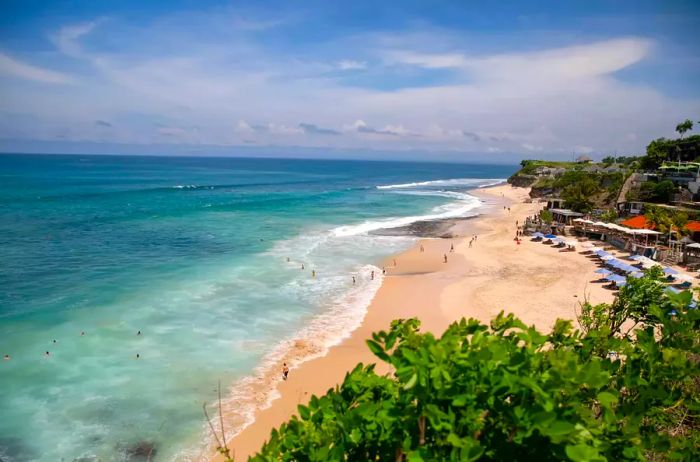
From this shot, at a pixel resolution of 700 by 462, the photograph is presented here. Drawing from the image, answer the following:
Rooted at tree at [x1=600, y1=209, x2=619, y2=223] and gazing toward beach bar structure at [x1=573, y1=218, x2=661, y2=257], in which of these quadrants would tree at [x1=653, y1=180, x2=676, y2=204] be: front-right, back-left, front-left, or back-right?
back-left

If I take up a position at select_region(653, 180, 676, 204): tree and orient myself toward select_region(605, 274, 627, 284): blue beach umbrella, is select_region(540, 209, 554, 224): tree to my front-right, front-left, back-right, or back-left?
front-right

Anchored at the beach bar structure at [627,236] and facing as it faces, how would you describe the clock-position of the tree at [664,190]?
The tree is roughly at 5 o'clock from the beach bar structure.

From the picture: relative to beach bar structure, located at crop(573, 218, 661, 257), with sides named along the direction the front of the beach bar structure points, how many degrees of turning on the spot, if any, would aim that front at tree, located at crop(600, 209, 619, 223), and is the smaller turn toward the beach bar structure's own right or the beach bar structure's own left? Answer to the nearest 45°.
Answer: approximately 135° to the beach bar structure's own right

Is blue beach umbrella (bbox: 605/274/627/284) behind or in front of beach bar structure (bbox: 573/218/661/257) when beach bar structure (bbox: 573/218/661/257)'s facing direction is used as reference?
in front

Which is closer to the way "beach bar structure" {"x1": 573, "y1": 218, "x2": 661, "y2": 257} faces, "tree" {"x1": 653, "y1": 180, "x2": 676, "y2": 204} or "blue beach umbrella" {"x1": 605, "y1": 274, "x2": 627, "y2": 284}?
the blue beach umbrella

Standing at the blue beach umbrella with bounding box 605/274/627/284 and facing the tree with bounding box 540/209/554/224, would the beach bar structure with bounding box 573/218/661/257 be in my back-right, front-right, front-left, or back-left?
front-right

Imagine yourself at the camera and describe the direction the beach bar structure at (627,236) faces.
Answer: facing the viewer and to the left of the viewer
